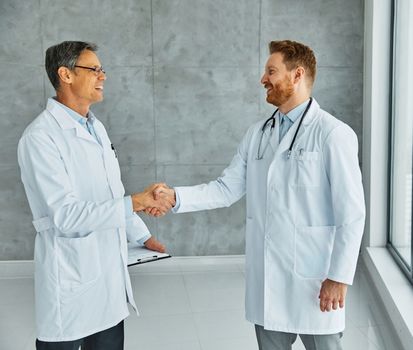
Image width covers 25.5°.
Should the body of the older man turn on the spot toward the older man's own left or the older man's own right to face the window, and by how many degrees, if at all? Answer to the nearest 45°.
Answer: approximately 45° to the older man's own left

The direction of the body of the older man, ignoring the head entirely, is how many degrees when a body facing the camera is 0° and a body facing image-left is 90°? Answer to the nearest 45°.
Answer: approximately 270°

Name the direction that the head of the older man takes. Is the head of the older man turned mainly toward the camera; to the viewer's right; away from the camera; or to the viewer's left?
to the viewer's right
